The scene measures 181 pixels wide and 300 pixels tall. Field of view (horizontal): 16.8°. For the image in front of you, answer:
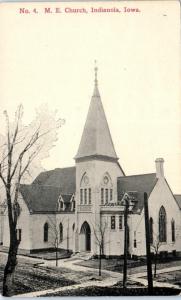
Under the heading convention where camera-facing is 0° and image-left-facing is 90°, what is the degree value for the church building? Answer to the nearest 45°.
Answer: approximately 45°

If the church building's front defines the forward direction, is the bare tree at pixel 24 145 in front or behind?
in front
